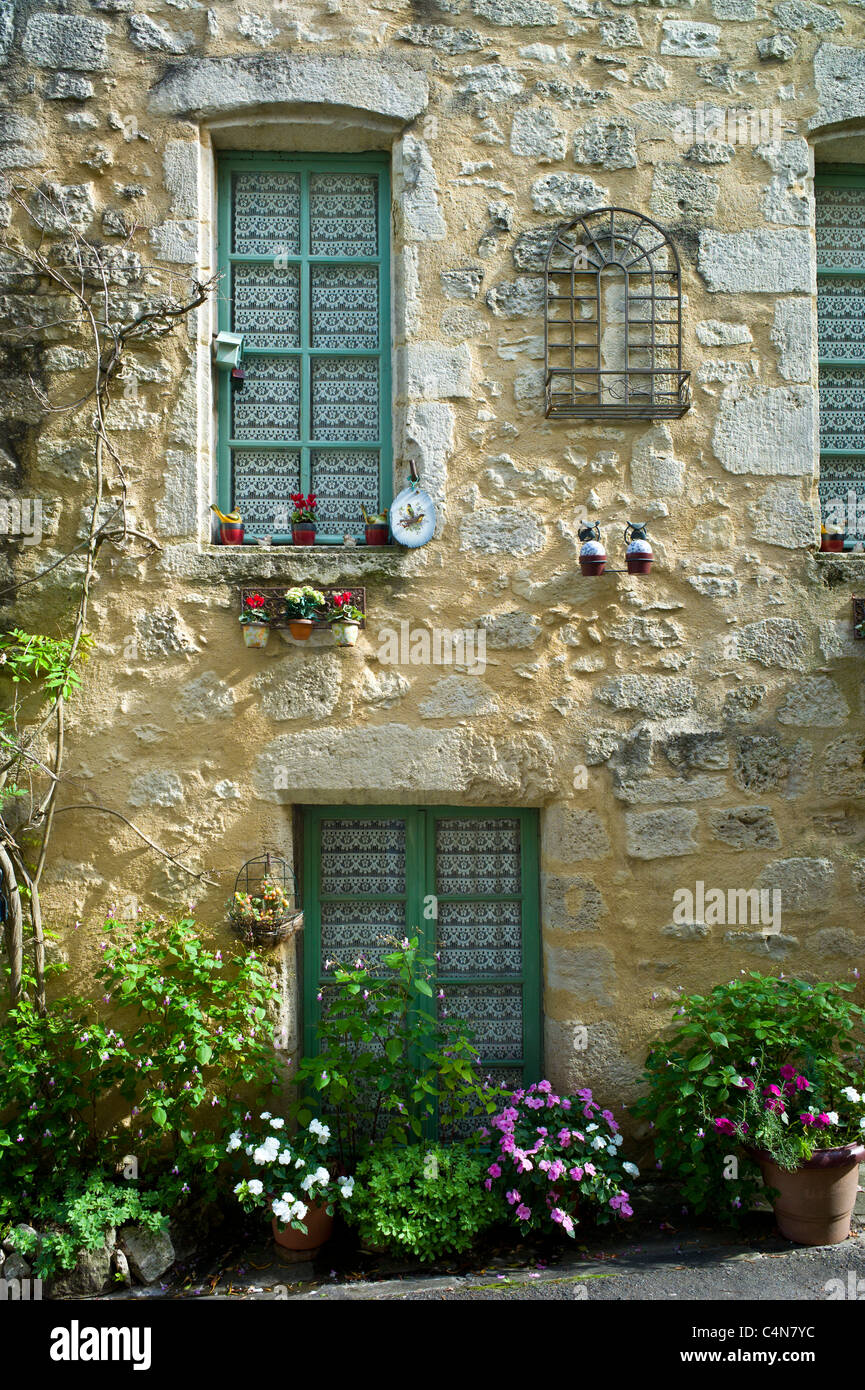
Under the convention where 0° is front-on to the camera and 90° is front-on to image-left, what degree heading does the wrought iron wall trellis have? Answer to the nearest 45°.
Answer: approximately 0°

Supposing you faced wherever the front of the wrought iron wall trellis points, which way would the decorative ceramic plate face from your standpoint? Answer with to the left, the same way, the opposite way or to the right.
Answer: the same way

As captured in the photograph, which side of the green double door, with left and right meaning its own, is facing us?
front

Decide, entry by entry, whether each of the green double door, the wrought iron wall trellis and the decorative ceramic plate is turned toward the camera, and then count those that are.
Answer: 3

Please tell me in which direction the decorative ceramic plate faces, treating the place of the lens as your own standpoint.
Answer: facing the viewer

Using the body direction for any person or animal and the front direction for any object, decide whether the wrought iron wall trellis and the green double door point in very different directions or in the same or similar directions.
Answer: same or similar directions

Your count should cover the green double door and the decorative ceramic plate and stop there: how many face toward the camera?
2

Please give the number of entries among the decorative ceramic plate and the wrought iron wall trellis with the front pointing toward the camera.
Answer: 2
